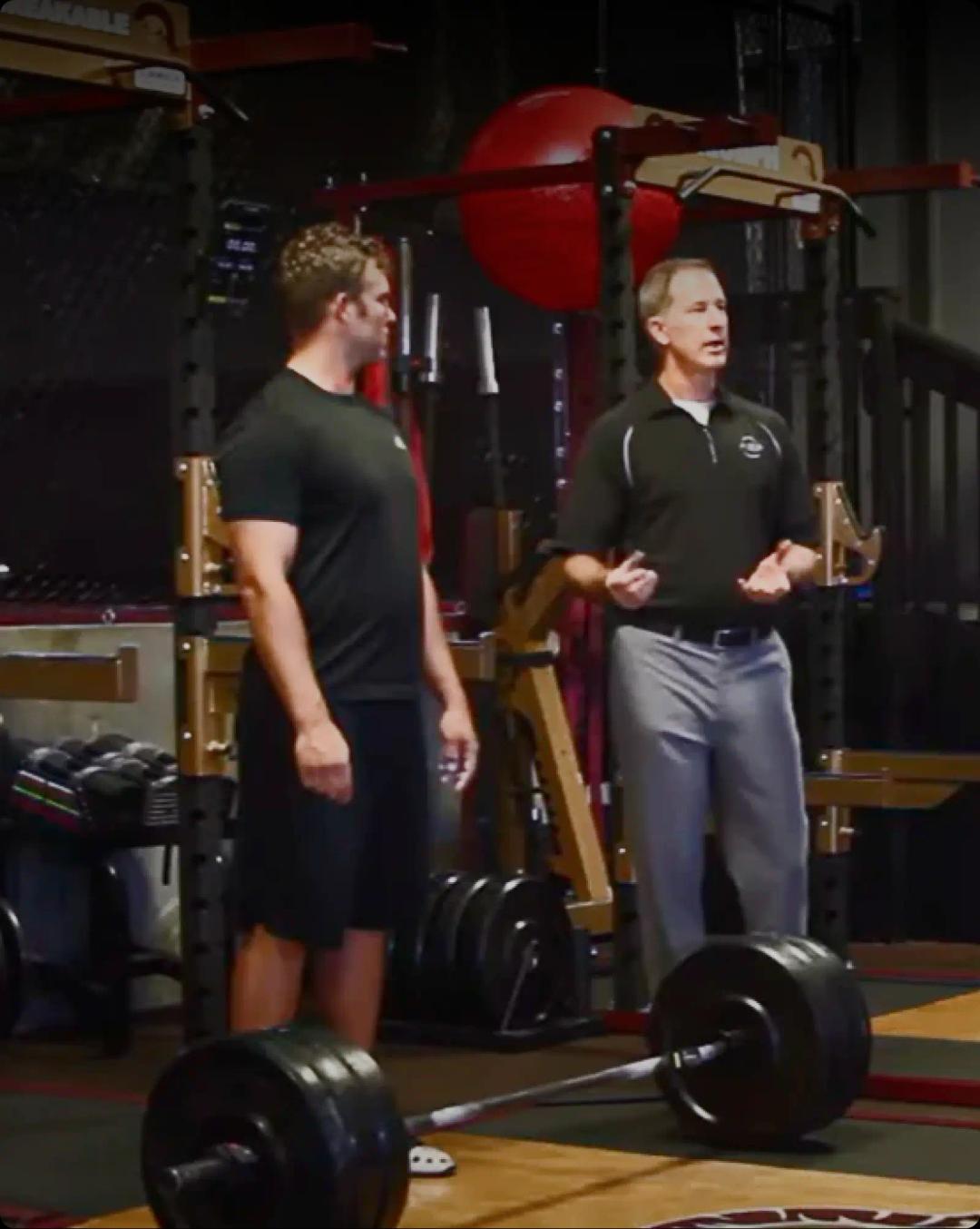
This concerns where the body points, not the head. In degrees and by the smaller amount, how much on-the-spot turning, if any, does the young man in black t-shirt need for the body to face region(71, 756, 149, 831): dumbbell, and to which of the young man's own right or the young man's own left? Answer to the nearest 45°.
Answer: approximately 135° to the young man's own left

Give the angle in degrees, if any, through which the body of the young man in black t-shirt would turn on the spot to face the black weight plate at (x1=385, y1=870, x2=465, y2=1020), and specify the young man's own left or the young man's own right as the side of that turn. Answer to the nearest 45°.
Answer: approximately 135° to the young man's own left

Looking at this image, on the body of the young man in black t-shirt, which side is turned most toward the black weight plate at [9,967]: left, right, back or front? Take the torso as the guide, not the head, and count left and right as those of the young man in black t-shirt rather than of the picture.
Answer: back

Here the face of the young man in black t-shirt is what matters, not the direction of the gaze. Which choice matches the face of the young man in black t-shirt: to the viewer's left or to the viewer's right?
to the viewer's right

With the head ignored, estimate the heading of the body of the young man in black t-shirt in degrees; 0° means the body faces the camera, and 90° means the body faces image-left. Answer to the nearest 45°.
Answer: approximately 315°

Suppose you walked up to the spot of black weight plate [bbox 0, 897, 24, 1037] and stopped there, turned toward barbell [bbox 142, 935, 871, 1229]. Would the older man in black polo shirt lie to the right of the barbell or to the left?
left

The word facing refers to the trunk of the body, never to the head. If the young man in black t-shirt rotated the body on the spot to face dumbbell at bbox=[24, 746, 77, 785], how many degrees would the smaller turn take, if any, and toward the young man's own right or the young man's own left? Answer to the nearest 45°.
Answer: approximately 135° to the young man's own left
